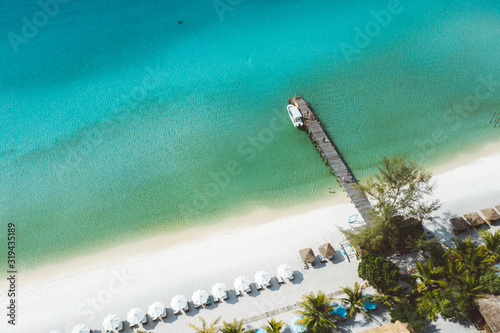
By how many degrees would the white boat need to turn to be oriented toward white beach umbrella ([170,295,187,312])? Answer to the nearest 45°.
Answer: approximately 90° to its left

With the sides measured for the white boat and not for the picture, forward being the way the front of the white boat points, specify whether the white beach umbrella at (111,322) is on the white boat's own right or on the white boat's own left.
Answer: on the white boat's own left

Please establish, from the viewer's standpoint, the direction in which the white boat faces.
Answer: facing away from the viewer and to the left of the viewer

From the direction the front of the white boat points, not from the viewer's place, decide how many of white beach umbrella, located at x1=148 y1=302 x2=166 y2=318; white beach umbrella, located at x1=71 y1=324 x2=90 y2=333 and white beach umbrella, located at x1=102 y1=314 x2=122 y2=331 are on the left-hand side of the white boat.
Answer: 3

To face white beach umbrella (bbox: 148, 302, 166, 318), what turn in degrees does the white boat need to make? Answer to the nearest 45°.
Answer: approximately 90° to its left
